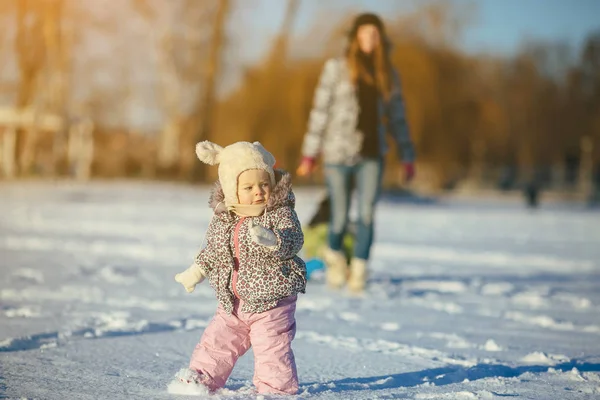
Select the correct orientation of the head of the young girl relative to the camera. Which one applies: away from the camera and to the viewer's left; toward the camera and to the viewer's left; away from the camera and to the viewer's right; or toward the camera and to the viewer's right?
toward the camera and to the viewer's right

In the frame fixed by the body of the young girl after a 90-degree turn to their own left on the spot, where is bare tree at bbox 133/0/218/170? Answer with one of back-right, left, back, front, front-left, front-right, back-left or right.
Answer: left

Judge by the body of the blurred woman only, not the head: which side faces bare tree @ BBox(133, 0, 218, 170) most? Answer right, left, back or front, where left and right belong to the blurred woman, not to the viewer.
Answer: back

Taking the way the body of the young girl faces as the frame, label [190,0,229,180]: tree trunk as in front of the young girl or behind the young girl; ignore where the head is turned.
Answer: behind

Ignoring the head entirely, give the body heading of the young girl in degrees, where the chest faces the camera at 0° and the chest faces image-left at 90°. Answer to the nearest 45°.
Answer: approximately 0°

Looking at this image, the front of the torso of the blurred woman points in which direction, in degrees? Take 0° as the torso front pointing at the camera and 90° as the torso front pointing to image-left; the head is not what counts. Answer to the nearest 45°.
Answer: approximately 0°
